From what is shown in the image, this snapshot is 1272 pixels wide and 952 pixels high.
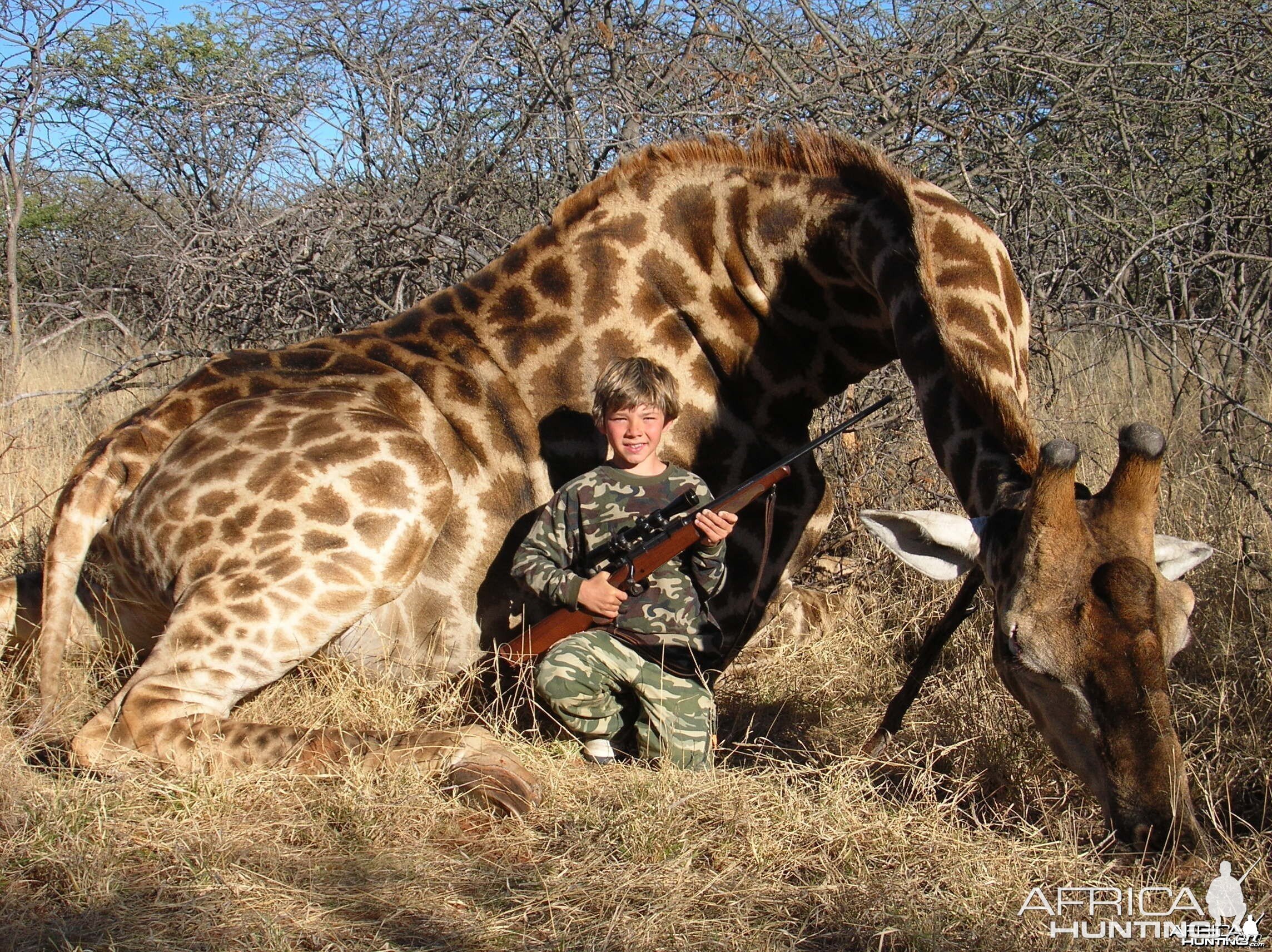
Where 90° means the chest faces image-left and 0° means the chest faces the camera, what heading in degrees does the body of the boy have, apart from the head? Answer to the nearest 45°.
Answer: approximately 0°

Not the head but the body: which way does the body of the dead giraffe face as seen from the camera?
to the viewer's right

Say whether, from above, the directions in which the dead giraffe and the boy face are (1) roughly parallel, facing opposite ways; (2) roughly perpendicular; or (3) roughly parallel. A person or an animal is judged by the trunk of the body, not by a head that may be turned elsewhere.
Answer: roughly perpendicular
